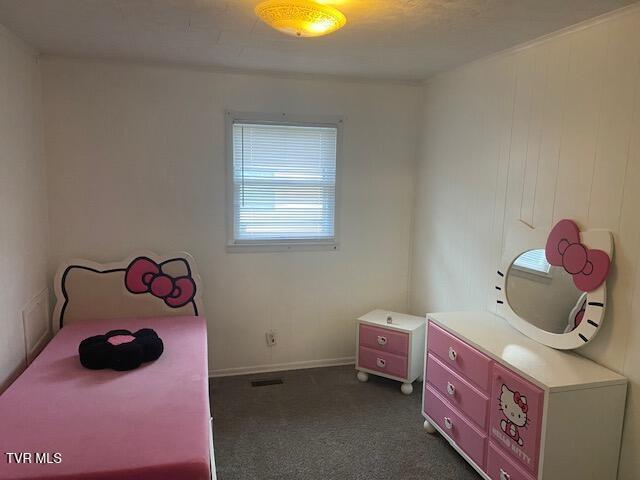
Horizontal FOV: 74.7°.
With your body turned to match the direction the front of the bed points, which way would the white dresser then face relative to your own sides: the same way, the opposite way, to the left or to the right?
to the right

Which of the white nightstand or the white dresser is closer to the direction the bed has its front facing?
the white dresser

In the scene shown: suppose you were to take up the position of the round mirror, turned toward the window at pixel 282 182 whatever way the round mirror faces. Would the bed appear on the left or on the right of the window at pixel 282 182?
left

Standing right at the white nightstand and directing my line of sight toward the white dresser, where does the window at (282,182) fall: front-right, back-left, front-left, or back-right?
back-right

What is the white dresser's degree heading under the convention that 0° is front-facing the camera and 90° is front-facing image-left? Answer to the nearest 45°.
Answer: approximately 45°

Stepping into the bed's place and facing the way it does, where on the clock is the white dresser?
The white dresser is roughly at 10 o'clock from the bed.

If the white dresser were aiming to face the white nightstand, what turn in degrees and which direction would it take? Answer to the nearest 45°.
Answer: approximately 90° to its right
